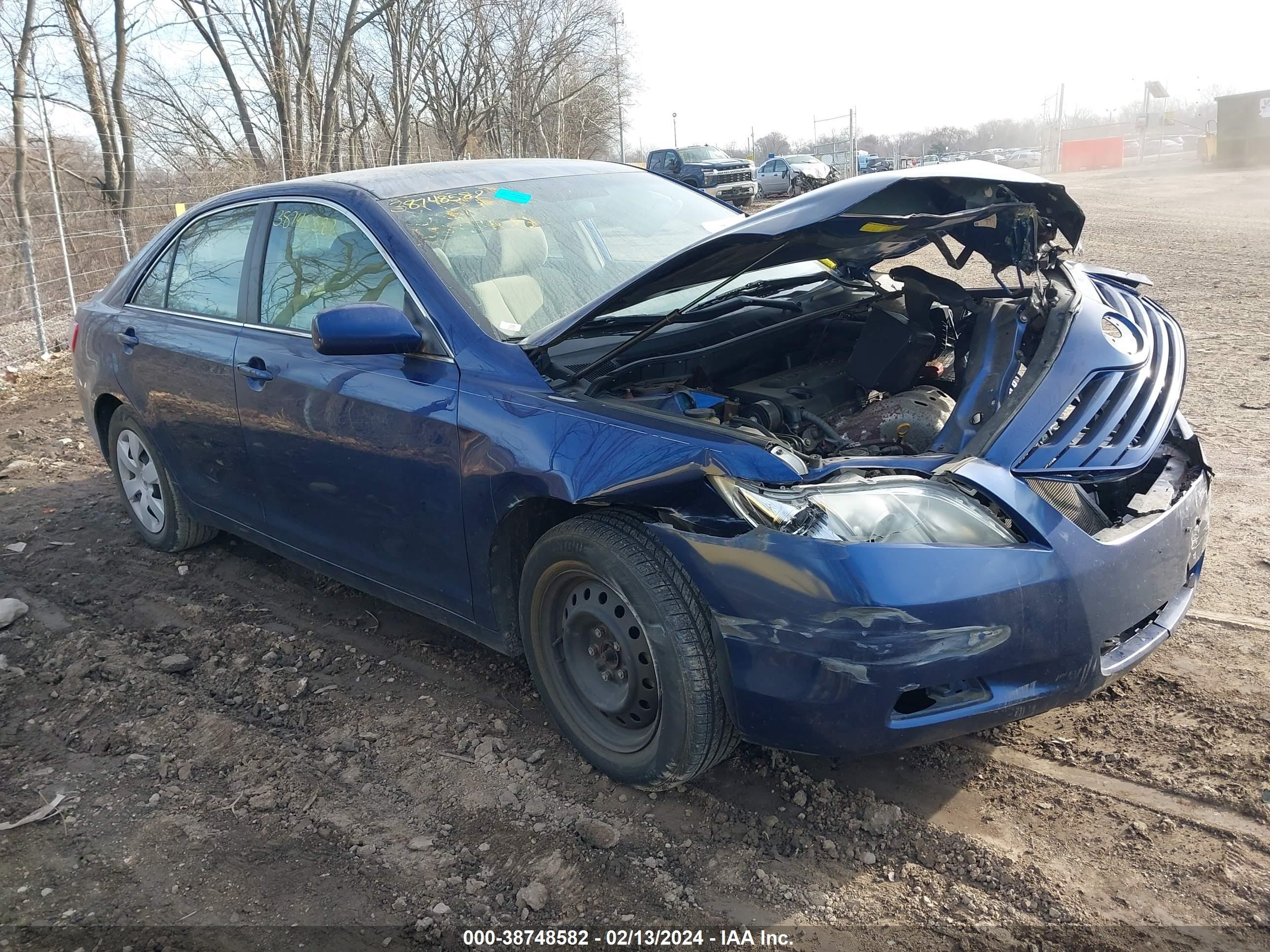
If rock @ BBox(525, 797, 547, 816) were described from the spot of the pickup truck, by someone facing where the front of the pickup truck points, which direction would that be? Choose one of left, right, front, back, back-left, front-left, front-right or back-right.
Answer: front-right

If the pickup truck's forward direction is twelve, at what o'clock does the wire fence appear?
The wire fence is roughly at 2 o'clock from the pickup truck.

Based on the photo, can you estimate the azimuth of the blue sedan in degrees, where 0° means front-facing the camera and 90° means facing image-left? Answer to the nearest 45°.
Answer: approximately 315°

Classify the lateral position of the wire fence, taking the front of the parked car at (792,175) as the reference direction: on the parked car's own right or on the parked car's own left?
on the parked car's own right

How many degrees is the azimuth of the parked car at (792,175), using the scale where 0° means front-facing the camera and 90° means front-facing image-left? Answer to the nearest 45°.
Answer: approximately 315°

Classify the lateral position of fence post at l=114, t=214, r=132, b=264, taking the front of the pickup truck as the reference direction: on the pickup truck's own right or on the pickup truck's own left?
on the pickup truck's own right

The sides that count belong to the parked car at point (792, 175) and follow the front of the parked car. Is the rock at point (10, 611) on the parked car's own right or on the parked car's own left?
on the parked car's own right

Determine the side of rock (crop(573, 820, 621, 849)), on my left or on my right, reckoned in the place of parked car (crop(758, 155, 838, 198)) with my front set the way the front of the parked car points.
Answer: on my right

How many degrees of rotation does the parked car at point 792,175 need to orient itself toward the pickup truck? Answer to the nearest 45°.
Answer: approximately 90° to its right

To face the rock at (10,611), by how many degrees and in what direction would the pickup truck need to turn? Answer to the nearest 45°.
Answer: approximately 45° to its right

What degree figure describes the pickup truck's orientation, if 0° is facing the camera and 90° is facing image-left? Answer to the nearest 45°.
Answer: approximately 315°
